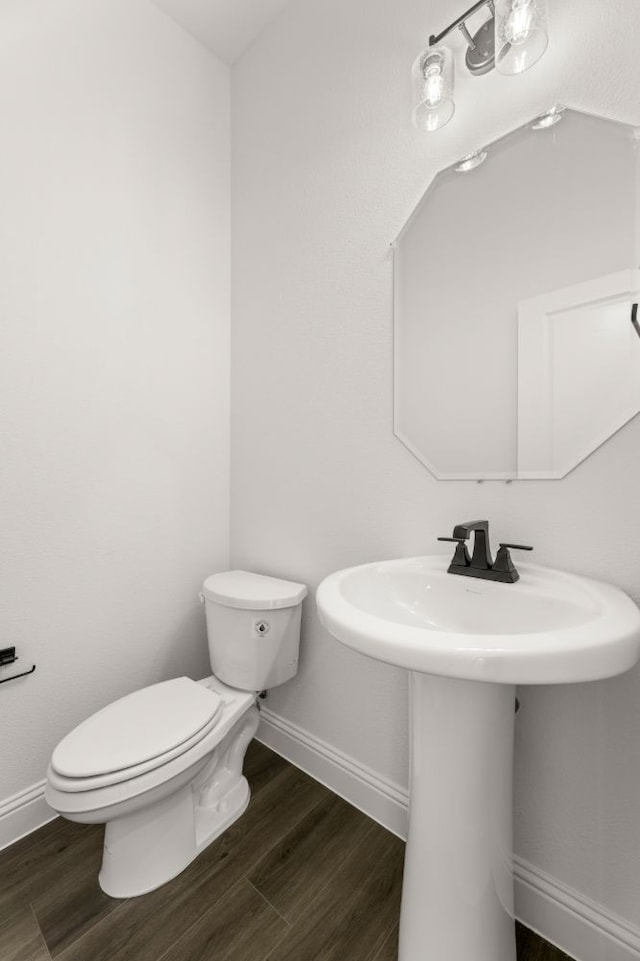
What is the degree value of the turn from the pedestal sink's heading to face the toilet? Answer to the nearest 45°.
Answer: approximately 45° to its right

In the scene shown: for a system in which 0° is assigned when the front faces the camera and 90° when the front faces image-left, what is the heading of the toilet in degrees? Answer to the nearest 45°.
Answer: approximately 45°

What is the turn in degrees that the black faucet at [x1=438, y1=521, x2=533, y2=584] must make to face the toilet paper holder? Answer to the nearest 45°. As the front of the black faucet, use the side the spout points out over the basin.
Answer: approximately 45° to its right

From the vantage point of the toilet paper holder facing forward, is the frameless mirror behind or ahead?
ahead

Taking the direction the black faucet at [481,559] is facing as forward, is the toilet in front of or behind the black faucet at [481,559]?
in front

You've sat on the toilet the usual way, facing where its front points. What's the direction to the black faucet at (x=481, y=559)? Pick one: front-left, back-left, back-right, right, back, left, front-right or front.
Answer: left
